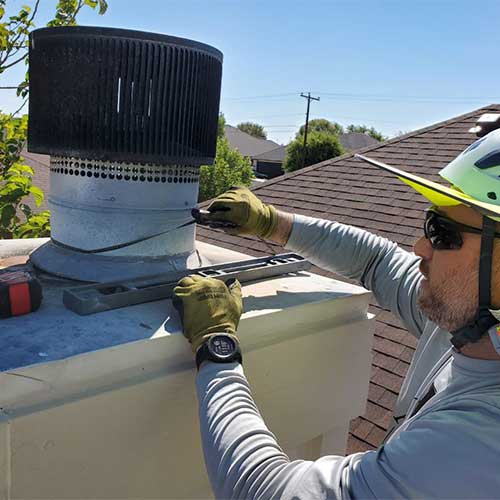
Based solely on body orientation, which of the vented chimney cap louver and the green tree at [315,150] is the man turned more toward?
the vented chimney cap louver

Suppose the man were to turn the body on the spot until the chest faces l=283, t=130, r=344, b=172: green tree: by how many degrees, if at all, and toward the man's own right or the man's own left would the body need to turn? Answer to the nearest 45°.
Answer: approximately 90° to the man's own right

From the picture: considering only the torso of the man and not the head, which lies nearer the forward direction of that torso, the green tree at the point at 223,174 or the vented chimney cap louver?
the vented chimney cap louver

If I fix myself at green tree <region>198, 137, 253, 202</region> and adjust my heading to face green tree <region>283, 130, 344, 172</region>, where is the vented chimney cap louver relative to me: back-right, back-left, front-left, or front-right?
back-right

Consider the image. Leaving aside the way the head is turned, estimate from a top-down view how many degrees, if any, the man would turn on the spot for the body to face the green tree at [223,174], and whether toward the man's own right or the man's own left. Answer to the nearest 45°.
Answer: approximately 90° to the man's own right

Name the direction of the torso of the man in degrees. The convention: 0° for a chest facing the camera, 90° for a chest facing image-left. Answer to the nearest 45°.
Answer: approximately 90°

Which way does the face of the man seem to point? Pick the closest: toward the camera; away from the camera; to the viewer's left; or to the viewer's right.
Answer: to the viewer's left

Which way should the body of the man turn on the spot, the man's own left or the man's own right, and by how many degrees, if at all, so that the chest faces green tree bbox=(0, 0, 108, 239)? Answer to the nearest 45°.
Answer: approximately 45° to the man's own right
